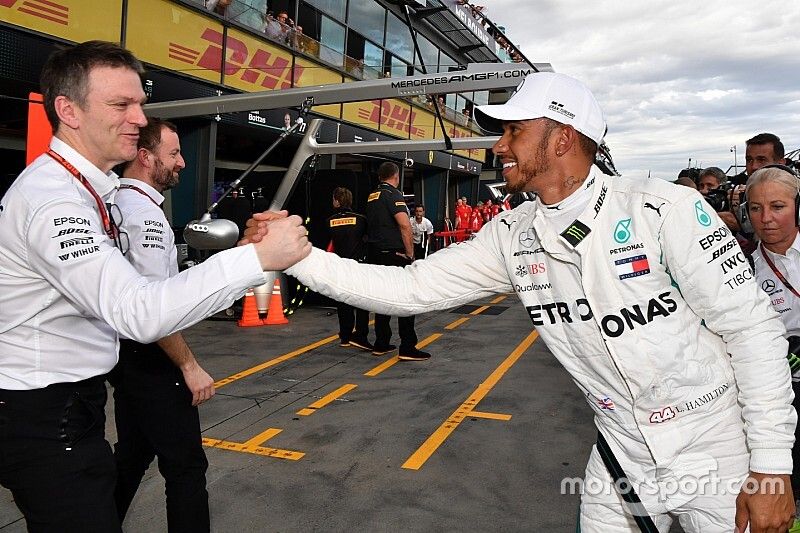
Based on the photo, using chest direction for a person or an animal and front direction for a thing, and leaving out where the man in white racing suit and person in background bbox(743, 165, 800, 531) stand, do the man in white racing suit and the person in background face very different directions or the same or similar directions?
same or similar directions

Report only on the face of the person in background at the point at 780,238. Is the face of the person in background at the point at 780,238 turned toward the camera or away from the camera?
toward the camera

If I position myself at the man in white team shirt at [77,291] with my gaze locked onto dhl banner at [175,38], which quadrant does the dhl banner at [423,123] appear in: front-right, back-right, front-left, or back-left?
front-right

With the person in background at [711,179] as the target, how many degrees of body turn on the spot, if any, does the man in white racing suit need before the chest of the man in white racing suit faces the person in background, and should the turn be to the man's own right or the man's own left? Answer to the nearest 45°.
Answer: approximately 135° to the man's own right

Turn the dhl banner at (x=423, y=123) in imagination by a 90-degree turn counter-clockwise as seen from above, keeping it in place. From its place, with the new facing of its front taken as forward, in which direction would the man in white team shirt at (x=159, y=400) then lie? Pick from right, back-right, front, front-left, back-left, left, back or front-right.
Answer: back-right

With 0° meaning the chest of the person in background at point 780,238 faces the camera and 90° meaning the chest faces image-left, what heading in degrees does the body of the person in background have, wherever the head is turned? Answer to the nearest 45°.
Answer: approximately 0°

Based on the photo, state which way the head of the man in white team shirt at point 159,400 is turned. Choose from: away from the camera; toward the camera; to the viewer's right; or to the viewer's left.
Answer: to the viewer's right

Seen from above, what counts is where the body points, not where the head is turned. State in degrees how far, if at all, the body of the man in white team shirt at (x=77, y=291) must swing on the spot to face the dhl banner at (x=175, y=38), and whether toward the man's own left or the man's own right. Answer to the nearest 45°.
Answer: approximately 90° to the man's own left

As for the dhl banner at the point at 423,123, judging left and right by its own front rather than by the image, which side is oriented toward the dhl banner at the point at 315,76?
right

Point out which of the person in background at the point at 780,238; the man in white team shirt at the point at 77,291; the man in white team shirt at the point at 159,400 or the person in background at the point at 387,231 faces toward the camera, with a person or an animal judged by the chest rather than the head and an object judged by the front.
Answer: the person in background at the point at 780,238

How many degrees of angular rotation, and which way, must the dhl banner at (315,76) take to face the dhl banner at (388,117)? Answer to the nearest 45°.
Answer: approximately 90° to its left

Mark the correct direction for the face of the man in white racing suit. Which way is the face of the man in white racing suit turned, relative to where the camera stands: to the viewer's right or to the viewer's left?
to the viewer's left

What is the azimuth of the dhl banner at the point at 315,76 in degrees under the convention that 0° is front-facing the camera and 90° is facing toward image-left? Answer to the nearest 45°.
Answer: approximately 315°

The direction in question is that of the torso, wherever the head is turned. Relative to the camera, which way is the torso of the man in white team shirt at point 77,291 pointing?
to the viewer's right
